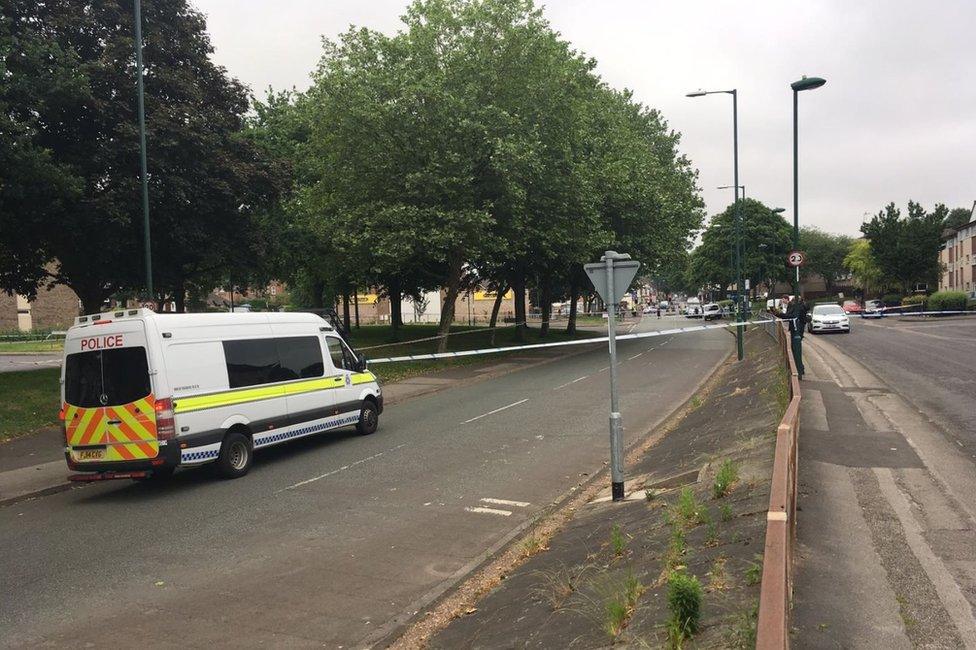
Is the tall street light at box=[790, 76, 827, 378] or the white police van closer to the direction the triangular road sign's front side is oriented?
the tall street light

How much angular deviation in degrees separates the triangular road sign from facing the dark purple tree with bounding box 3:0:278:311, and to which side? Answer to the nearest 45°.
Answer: approximately 45° to its left

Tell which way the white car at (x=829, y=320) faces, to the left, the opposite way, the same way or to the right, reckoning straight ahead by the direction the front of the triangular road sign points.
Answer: the opposite way

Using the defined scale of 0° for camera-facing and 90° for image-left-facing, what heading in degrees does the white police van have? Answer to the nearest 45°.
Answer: approximately 225°

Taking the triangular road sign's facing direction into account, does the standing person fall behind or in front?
in front

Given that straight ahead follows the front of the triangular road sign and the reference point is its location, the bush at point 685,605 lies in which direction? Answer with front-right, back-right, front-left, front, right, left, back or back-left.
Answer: back

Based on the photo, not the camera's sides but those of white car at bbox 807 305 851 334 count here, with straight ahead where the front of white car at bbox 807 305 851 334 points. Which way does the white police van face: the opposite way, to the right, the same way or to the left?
the opposite way

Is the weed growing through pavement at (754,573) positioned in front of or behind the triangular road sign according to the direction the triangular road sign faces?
behind

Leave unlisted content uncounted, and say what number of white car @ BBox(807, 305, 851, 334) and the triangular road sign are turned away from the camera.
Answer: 1

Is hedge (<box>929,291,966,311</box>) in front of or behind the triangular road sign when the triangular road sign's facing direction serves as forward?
in front

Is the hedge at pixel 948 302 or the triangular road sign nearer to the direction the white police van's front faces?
the hedge

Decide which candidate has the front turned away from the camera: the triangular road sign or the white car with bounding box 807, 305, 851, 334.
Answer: the triangular road sign

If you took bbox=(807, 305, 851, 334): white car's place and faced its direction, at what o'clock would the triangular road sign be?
The triangular road sign is roughly at 12 o'clock from the white car.

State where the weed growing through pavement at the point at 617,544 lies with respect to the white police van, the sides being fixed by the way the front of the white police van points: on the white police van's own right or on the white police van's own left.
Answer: on the white police van's own right

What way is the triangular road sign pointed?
away from the camera
